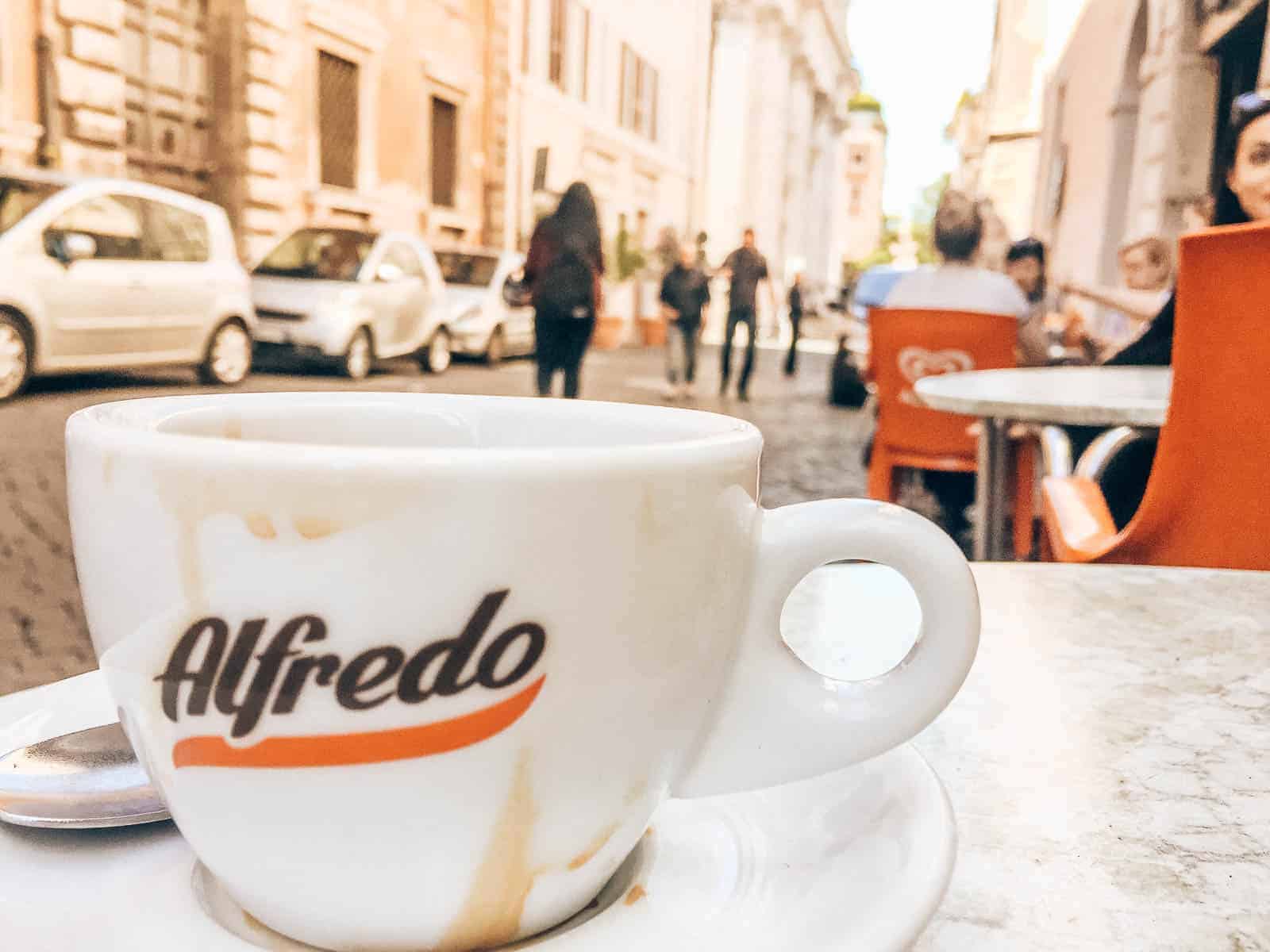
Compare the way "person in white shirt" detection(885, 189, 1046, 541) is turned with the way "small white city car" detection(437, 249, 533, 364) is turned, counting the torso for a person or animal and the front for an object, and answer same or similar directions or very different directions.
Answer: very different directions

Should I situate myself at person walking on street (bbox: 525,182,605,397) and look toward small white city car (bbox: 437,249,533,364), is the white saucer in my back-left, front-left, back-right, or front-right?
back-left

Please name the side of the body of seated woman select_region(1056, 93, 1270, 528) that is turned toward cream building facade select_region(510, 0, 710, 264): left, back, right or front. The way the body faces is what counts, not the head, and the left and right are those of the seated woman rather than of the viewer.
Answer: right

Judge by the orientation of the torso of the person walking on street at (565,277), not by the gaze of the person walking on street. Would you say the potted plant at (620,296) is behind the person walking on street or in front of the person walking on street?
in front

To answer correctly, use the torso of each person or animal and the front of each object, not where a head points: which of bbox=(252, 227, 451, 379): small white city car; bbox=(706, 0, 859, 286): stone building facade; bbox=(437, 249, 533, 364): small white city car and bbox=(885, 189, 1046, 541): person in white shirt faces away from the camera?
the person in white shirt

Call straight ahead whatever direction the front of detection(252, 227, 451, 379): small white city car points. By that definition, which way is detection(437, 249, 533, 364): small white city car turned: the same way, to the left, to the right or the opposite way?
the same way

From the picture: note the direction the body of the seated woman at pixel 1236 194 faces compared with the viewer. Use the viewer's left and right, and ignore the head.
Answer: facing the viewer and to the left of the viewer

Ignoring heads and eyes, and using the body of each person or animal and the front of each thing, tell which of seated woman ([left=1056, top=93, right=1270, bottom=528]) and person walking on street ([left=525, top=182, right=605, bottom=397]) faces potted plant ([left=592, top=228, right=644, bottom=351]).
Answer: the person walking on street

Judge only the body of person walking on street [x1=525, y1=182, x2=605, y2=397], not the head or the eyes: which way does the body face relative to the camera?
away from the camera

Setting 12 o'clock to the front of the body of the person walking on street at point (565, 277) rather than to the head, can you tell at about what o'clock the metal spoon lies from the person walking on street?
The metal spoon is roughly at 6 o'clock from the person walking on street.

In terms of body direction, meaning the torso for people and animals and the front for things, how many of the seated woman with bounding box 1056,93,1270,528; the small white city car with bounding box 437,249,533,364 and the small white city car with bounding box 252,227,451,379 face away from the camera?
0

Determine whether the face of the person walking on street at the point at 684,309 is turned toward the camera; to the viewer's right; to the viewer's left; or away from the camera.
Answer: toward the camera

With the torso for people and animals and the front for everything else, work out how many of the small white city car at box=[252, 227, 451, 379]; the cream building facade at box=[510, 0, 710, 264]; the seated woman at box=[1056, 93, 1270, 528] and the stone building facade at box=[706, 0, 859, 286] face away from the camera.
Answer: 0

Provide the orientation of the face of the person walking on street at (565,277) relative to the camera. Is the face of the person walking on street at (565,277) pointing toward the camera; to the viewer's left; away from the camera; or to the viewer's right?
away from the camera

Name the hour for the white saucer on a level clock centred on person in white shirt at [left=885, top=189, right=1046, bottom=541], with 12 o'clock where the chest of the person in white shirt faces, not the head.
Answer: The white saucer is roughly at 6 o'clock from the person in white shirt.

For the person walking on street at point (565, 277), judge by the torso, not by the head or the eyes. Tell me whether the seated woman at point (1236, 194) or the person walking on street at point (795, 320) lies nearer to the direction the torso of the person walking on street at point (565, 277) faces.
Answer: the person walking on street

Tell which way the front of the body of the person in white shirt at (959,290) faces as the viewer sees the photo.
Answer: away from the camera

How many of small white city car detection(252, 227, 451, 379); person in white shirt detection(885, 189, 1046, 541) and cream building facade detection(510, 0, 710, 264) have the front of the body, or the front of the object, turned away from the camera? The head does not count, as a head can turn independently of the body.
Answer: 1

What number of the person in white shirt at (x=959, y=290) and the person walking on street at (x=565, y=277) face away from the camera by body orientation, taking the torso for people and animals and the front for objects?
2

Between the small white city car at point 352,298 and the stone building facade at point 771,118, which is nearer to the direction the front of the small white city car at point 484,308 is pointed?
the small white city car
